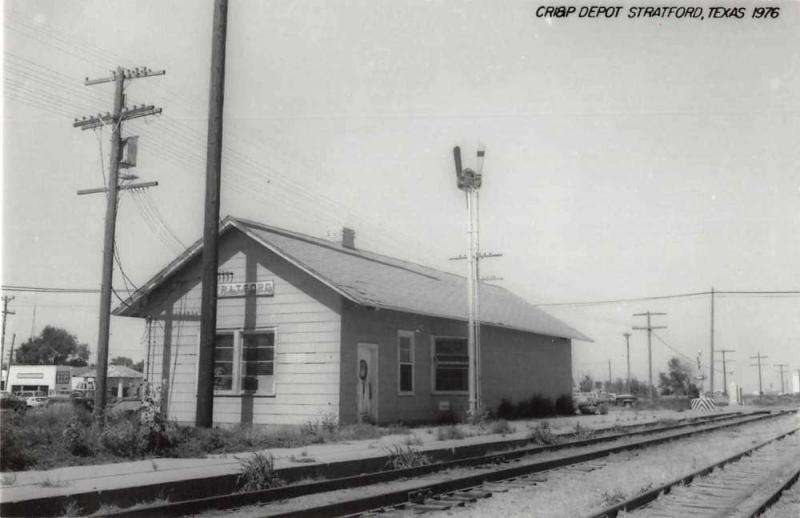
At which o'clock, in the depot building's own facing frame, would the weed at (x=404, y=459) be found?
The weed is roughly at 1 o'clock from the depot building.

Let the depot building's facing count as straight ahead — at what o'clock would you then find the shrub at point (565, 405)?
The shrub is roughly at 9 o'clock from the depot building.

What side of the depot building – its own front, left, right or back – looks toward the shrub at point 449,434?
front

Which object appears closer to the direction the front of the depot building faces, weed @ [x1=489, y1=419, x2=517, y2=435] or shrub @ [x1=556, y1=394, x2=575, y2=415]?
the weed

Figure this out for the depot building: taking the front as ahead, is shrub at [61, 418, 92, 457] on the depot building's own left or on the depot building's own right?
on the depot building's own right

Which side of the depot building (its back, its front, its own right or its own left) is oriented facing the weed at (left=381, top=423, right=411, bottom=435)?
front

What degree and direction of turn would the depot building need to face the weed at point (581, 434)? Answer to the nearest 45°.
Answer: approximately 45° to its left

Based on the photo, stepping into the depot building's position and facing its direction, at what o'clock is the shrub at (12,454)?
The shrub is roughly at 2 o'clock from the depot building.

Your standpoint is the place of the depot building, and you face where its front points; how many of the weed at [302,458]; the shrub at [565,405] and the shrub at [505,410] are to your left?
2

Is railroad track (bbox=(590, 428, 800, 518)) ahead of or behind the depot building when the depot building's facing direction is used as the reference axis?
ahead

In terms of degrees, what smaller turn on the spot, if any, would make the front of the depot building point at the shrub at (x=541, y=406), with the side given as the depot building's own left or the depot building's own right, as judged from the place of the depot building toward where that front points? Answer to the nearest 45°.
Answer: approximately 90° to the depot building's own left

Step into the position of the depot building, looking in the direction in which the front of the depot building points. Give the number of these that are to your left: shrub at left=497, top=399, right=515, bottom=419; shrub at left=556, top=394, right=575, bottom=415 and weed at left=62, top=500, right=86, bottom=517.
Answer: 2
